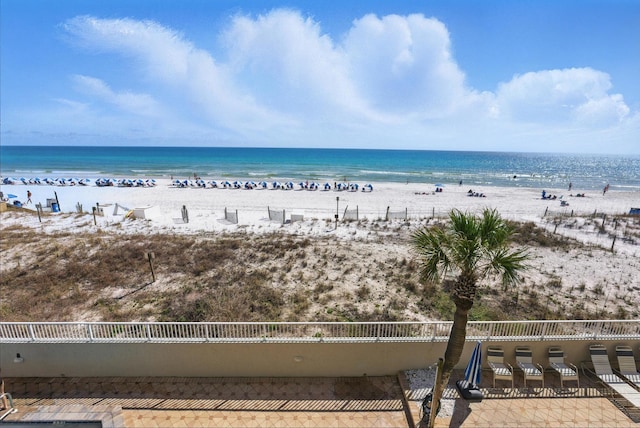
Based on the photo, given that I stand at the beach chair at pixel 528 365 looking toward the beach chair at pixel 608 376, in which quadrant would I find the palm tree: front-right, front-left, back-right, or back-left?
back-right

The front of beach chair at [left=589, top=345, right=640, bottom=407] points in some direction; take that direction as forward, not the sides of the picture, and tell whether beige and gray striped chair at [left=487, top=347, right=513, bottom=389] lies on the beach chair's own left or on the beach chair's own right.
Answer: on the beach chair's own right

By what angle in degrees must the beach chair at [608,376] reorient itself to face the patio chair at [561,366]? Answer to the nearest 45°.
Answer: approximately 90° to its right

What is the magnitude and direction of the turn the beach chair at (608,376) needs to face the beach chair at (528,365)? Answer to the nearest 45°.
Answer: approximately 90° to its right

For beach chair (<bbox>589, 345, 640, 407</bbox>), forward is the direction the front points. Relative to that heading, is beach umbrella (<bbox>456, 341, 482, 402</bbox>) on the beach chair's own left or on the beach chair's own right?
on the beach chair's own right

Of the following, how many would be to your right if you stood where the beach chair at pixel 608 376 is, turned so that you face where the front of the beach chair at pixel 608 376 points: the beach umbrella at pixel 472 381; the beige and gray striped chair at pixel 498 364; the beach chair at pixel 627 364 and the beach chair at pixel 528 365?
3
